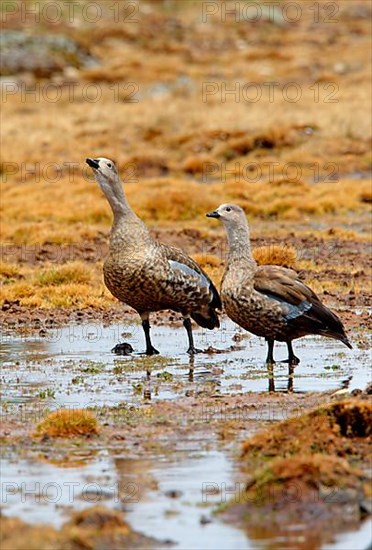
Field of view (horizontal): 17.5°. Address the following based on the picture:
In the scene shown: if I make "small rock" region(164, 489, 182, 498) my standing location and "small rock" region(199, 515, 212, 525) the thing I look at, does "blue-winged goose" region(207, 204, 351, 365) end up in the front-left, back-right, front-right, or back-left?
back-left

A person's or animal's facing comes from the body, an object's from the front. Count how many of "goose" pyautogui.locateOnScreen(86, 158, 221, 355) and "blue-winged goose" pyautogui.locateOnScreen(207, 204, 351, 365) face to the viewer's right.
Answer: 0

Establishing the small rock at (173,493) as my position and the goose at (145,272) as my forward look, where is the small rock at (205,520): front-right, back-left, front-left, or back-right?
back-right

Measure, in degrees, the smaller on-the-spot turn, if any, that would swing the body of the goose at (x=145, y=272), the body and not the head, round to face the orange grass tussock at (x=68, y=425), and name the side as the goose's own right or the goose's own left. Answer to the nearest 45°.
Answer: approximately 45° to the goose's own left

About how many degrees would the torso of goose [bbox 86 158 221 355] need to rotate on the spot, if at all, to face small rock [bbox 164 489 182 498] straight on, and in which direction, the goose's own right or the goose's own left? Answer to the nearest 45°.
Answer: approximately 45° to the goose's own left

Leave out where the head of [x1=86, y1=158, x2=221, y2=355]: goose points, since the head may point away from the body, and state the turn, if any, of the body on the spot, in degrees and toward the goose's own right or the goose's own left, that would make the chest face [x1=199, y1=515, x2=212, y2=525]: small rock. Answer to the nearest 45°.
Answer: approximately 45° to the goose's own left

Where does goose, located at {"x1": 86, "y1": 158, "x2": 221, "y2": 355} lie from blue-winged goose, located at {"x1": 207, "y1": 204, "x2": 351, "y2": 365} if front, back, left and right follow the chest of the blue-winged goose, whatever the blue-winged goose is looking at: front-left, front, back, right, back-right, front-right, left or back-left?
front-right

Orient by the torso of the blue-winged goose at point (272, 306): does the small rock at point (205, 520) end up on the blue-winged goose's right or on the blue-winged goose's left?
on the blue-winged goose's left

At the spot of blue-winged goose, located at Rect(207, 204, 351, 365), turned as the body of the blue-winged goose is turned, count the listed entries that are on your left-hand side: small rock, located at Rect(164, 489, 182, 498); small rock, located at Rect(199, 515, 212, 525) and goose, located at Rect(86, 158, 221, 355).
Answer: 2

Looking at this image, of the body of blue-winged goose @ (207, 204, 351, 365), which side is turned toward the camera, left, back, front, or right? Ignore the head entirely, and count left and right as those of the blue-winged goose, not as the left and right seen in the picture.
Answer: left

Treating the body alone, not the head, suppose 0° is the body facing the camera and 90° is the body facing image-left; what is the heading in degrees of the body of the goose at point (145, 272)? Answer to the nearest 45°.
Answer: approximately 45°
